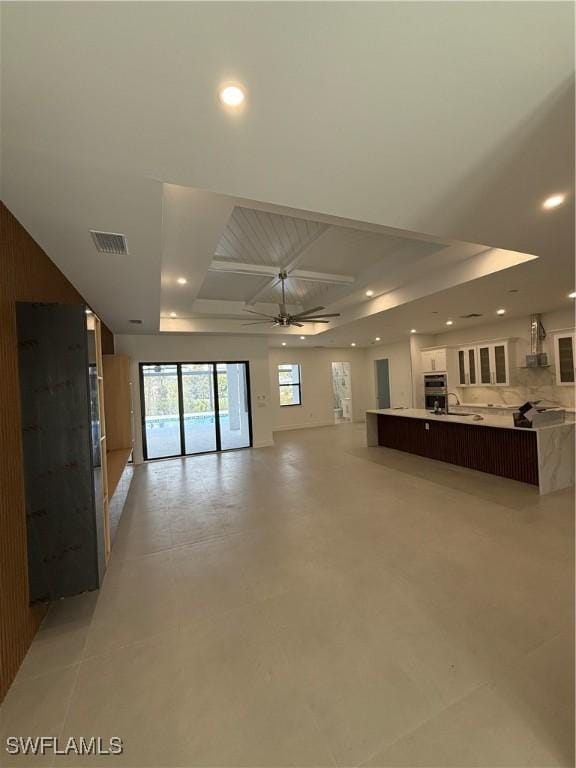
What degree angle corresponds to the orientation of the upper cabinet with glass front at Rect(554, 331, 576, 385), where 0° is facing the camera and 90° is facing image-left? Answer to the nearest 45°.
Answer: approximately 45°

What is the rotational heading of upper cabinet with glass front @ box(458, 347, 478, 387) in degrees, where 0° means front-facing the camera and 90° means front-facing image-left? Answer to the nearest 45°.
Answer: approximately 45°

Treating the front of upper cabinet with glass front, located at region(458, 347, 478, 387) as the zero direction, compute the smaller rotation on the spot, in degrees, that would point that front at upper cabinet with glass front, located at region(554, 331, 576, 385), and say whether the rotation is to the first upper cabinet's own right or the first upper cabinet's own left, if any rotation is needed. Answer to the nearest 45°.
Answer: approximately 90° to the first upper cabinet's own left

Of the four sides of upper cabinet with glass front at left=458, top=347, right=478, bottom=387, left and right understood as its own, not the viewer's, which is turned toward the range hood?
left

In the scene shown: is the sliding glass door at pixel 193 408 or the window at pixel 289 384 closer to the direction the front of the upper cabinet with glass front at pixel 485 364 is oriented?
the sliding glass door

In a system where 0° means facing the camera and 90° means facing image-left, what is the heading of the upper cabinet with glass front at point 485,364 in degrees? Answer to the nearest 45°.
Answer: approximately 45°

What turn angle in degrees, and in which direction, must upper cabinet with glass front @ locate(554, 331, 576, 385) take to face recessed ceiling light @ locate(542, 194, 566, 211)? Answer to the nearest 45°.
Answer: approximately 45° to its left

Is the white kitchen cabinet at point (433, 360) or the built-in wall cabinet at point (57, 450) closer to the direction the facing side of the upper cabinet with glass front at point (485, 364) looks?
the built-in wall cabinet
